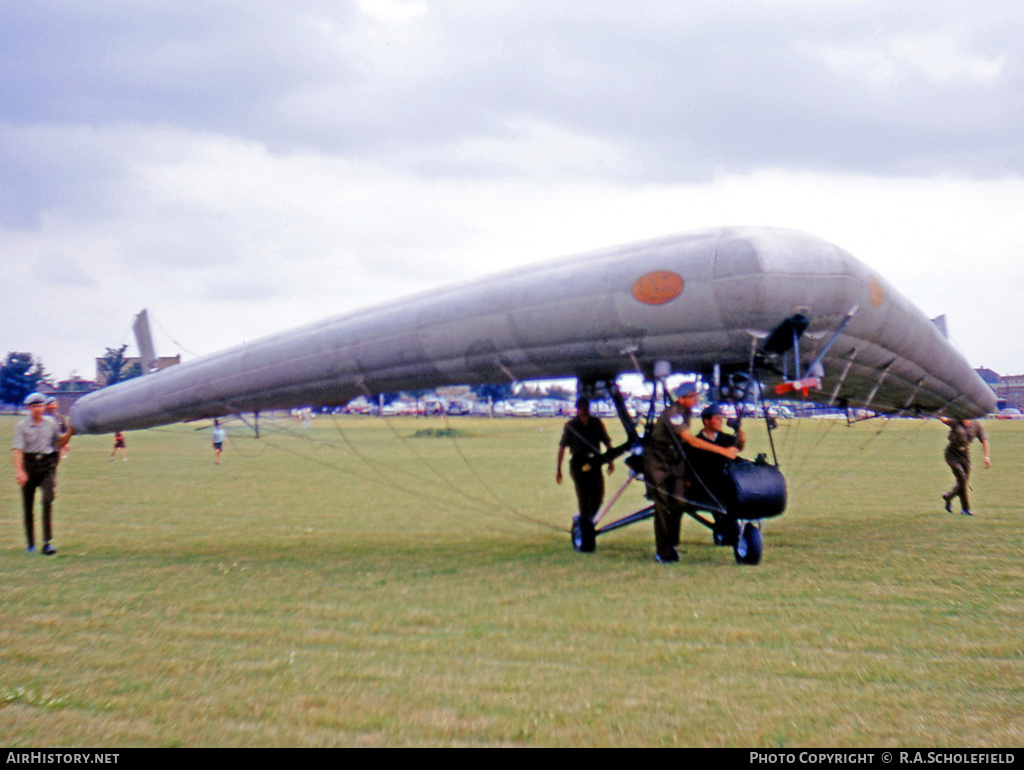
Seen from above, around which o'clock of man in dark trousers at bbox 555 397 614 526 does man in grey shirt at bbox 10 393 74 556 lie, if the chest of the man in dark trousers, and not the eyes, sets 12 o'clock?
The man in grey shirt is roughly at 3 o'clock from the man in dark trousers.

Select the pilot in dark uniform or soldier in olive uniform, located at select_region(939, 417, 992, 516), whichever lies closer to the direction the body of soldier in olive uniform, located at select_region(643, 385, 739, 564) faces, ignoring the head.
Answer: the pilot in dark uniform

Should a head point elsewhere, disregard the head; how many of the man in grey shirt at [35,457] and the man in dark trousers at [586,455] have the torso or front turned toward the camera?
2

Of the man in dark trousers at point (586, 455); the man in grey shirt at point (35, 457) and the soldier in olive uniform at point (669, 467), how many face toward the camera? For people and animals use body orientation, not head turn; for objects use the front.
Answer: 2

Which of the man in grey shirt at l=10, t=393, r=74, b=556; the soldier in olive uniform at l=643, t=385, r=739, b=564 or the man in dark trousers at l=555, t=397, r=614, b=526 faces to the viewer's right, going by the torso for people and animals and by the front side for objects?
the soldier in olive uniform

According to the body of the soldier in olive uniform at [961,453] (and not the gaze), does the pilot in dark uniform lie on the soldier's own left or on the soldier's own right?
on the soldier's own right

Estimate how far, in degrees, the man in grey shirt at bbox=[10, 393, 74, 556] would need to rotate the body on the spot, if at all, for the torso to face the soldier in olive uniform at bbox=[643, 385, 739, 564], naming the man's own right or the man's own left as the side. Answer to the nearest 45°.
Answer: approximately 45° to the man's own left

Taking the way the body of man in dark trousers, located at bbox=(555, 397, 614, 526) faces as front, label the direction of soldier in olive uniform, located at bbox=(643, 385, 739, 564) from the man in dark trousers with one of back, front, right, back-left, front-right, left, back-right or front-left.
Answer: front-left

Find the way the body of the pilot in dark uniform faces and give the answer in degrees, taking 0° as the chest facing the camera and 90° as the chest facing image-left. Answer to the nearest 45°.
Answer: approximately 315°

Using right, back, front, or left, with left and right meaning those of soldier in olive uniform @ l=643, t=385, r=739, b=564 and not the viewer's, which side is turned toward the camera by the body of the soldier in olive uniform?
right

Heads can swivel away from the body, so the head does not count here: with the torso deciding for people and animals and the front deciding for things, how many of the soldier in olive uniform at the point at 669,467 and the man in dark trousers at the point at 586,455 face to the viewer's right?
1

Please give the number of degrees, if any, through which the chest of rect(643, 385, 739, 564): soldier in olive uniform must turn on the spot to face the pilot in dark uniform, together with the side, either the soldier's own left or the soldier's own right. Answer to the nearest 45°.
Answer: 0° — they already face them

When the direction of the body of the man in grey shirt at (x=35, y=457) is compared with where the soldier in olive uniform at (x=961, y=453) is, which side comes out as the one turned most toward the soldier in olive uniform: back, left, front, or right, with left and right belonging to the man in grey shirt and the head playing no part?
left
